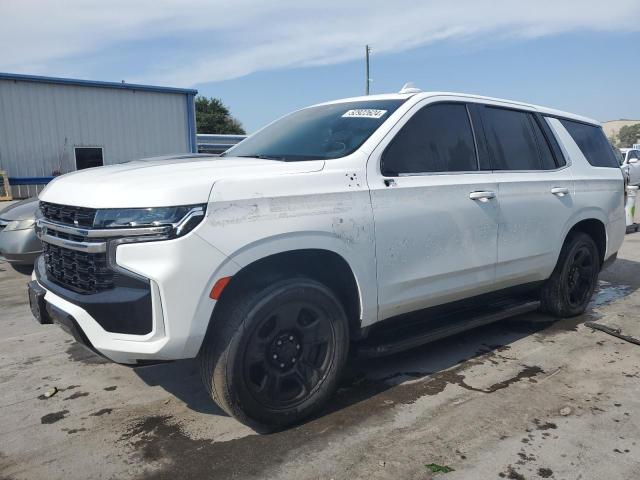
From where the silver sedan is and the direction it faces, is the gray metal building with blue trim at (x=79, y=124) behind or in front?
behind

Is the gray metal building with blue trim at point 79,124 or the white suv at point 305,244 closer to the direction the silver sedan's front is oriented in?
the white suv

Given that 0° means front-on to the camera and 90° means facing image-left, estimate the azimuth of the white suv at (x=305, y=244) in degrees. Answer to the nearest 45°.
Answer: approximately 45°

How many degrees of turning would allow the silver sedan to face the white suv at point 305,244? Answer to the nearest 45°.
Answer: approximately 45° to its left

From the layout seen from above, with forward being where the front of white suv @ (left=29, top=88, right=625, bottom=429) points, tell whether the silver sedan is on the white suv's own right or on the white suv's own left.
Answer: on the white suv's own right

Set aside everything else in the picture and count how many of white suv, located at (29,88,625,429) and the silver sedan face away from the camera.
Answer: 0

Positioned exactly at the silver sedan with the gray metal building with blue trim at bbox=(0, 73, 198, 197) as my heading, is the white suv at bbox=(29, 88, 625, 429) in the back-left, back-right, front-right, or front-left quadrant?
back-right

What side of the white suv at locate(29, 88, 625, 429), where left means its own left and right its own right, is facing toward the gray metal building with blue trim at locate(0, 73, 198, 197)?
right
